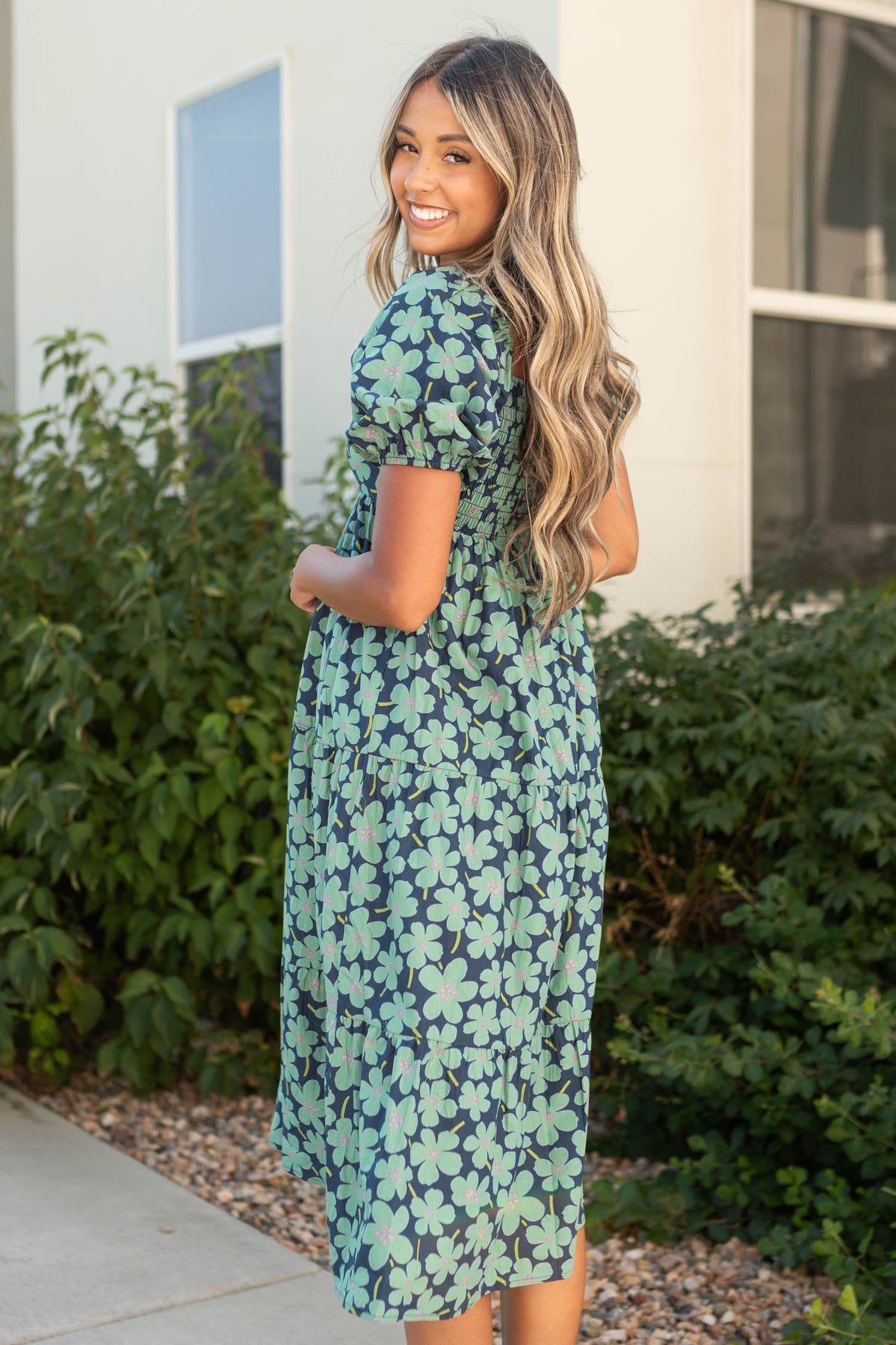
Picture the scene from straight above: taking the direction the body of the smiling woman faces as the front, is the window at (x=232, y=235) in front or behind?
in front

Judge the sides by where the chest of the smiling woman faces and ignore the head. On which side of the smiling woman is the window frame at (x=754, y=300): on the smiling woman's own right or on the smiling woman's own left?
on the smiling woman's own right

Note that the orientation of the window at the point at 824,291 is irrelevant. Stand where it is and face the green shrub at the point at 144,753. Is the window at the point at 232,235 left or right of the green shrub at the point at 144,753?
right

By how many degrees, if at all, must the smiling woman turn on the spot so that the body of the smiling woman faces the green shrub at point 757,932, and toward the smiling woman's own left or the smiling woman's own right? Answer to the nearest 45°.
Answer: approximately 90° to the smiling woman's own right

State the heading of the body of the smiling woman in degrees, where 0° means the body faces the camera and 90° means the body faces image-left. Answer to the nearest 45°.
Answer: approximately 135°

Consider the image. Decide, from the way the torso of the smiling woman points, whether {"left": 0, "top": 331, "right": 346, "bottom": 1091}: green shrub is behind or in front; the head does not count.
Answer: in front
